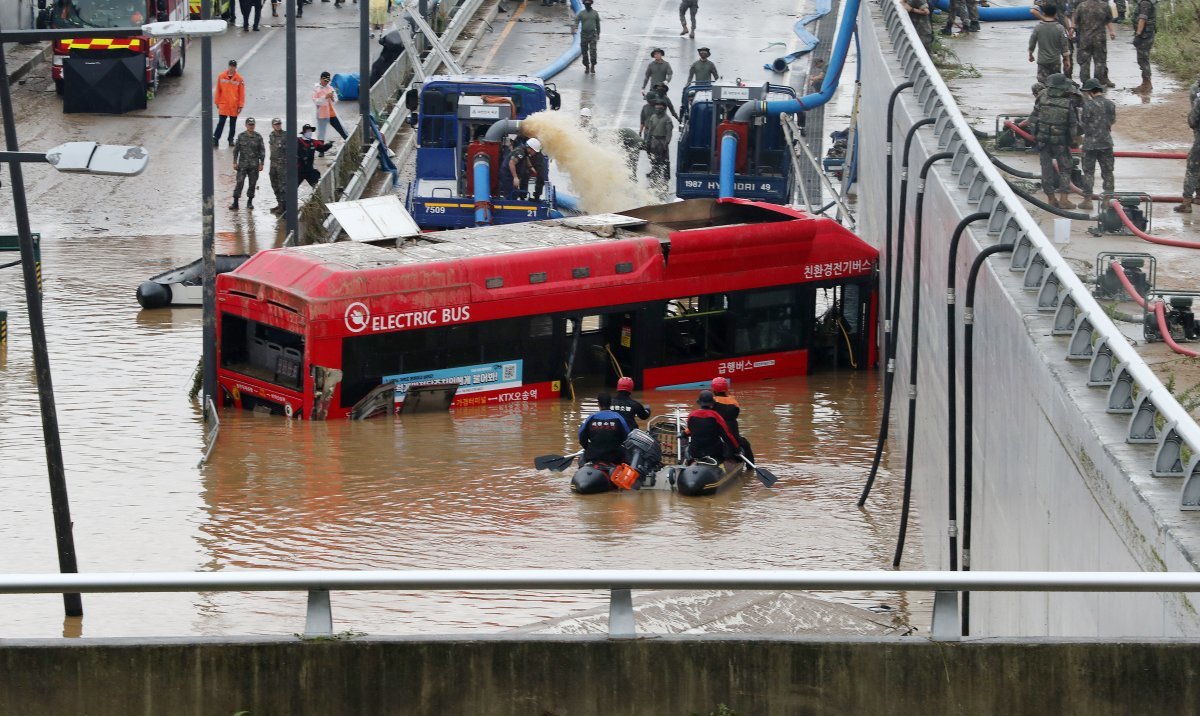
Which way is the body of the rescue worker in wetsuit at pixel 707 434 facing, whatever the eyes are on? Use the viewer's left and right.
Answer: facing away from the viewer

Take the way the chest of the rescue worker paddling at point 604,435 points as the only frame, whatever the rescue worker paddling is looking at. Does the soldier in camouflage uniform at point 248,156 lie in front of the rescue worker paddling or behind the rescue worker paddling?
in front

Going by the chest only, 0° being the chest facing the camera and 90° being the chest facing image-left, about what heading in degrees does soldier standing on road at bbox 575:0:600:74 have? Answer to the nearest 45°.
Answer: approximately 0°

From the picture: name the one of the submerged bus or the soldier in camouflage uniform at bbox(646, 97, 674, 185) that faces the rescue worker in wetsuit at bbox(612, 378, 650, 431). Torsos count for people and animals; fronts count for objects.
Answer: the soldier in camouflage uniform

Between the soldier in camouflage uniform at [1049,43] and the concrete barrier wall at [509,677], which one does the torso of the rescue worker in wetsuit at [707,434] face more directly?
the soldier in camouflage uniform

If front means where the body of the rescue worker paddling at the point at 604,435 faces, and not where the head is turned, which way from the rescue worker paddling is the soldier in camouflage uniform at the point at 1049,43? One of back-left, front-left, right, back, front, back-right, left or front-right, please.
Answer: front-right

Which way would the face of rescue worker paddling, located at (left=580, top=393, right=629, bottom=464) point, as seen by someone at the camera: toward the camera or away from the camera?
away from the camera

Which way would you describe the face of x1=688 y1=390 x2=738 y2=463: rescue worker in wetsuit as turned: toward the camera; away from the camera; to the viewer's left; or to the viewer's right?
away from the camera

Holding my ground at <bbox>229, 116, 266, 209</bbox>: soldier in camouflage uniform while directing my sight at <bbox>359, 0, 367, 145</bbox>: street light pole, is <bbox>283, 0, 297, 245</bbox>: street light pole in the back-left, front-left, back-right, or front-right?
back-right

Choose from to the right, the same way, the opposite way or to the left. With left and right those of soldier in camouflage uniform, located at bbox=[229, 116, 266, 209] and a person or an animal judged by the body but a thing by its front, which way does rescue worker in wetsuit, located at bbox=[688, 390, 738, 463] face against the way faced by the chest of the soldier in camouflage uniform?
the opposite way

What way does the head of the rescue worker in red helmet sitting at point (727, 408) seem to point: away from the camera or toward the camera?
away from the camera
